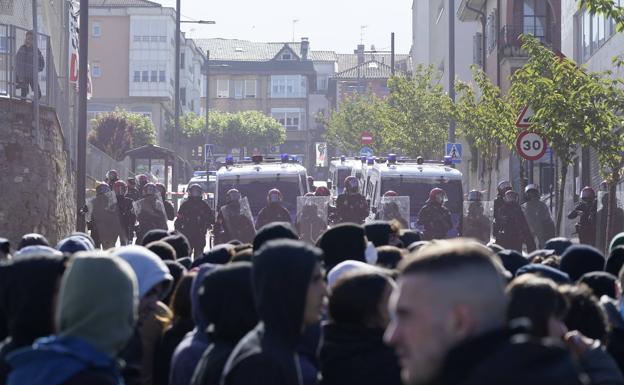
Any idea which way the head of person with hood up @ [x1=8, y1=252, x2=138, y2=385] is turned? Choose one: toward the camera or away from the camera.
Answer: away from the camera

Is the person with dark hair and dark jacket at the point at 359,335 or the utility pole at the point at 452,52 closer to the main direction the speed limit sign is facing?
the person with dark hair and dark jacket

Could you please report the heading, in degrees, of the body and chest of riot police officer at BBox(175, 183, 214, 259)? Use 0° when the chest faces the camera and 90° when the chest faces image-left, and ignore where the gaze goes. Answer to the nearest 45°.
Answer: approximately 0°

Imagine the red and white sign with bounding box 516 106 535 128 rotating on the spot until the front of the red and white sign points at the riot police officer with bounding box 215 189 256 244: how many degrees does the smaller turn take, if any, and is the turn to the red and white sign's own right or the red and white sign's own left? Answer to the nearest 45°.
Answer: approximately 90° to the red and white sign's own right

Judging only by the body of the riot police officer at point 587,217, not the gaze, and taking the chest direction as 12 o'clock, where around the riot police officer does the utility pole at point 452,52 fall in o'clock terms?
The utility pole is roughly at 4 o'clock from the riot police officer.

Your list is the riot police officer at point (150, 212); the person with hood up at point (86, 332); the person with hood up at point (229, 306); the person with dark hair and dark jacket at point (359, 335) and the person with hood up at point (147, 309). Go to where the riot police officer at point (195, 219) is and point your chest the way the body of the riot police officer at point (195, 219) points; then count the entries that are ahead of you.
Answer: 4

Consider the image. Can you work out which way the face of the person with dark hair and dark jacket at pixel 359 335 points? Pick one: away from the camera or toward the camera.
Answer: away from the camera

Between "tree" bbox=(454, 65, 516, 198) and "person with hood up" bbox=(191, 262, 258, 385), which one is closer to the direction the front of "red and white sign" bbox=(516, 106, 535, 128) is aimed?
the person with hood up
